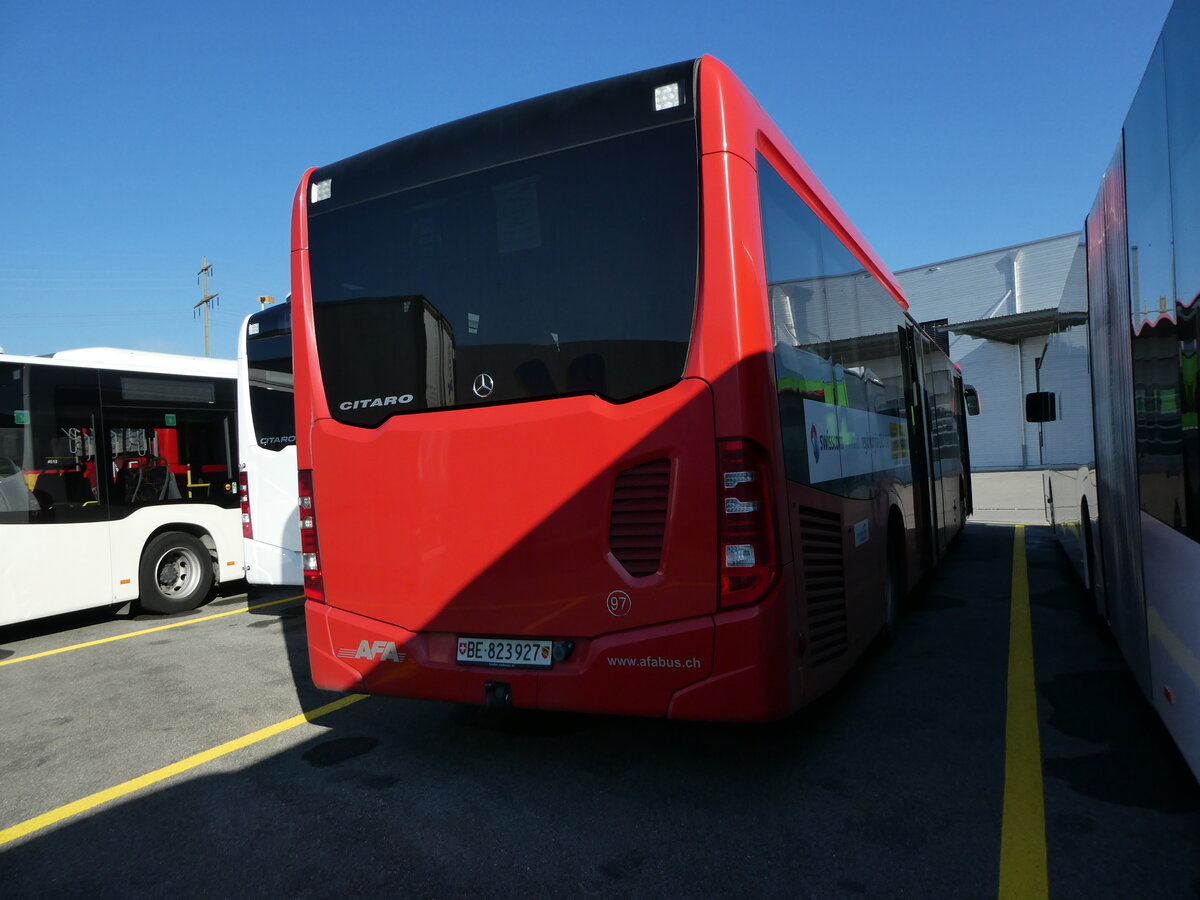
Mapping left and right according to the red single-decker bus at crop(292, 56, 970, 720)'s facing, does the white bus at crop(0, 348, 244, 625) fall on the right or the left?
on its left

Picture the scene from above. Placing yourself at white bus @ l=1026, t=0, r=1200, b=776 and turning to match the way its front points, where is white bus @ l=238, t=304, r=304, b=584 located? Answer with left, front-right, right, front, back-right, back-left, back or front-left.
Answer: left

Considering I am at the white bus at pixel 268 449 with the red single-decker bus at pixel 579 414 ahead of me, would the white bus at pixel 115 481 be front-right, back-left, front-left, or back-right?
back-right

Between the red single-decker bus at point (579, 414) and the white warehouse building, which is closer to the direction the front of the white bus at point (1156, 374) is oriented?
the white warehouse building

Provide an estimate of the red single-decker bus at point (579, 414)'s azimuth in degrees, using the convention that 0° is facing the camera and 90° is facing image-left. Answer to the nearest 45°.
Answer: approximately 225°

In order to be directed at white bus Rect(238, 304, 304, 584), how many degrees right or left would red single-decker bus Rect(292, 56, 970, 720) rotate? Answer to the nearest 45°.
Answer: approximately 90° to its left

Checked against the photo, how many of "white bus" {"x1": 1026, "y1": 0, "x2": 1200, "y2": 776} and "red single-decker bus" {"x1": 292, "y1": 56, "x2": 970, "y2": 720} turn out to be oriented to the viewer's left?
0

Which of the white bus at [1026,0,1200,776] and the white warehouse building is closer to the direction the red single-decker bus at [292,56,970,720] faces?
the white warehouse building

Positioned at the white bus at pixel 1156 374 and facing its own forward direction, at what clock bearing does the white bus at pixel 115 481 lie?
the white bus at pixel 115 481 is roughly at 9 o'clock from the white bus at pixel 1156 374.

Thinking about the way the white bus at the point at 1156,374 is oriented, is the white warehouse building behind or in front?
in front

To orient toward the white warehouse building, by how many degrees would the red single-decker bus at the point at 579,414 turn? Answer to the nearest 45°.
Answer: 0° — it already faces it

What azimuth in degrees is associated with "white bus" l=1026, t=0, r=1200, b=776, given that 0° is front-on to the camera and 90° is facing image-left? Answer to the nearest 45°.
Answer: approximately 180°
